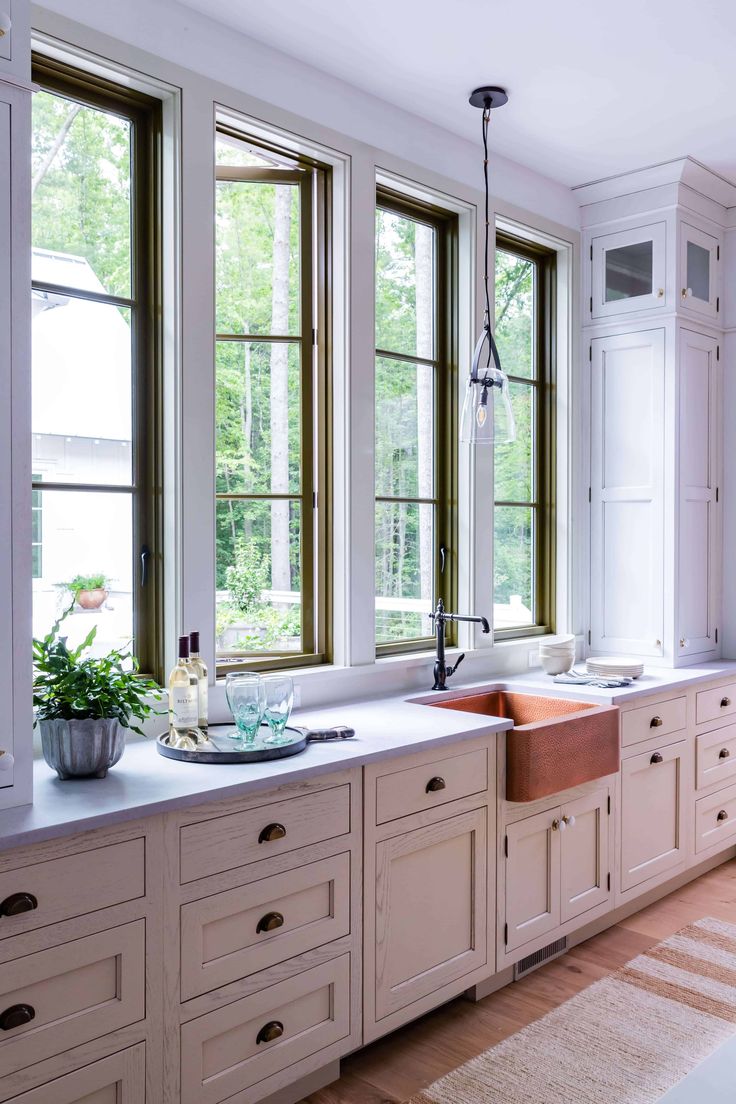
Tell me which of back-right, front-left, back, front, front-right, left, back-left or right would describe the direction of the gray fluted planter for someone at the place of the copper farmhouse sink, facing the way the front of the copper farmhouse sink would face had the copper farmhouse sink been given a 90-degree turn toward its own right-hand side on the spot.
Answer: front

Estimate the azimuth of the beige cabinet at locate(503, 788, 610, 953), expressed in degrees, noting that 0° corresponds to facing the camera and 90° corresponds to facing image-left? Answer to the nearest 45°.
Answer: approximately 315°

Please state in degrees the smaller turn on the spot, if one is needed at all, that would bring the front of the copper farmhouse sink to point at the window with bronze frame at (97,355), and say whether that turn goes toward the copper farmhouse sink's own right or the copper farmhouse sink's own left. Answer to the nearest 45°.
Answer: approximately 90° to the copper farmhouse sink's own right

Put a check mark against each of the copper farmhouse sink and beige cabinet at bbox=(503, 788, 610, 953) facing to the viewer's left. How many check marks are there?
0

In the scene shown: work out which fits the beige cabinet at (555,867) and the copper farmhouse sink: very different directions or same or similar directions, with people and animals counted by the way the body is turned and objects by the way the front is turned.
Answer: same or similar directions

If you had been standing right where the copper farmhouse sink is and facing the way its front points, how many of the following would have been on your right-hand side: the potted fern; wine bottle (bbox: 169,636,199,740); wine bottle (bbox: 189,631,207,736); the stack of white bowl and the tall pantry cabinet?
3

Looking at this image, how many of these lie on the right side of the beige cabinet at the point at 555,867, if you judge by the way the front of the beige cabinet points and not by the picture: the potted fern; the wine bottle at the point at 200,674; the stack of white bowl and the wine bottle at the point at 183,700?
3

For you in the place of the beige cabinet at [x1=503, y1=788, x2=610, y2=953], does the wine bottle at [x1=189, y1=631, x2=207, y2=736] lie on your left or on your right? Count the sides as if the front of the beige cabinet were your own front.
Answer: on your right

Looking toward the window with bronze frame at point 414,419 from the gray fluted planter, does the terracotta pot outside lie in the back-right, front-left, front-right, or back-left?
front-left

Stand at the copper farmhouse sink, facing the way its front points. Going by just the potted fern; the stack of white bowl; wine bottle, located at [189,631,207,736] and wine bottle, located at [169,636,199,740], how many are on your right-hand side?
3

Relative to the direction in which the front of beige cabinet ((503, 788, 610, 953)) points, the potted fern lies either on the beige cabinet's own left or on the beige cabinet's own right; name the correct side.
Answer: on the beige cabinet's own right

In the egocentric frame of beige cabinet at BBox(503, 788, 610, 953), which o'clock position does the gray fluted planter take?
The gray fluted planter is roughly at 3 o'clock from the beige cabinet.
